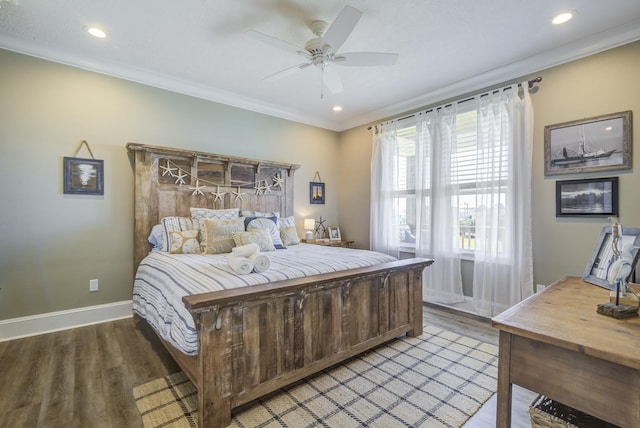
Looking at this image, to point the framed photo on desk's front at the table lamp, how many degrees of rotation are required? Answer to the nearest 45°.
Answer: approximately 45° to its right

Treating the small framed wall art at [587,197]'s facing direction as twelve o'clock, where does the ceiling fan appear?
The ceiling fan is roughly at 12 o'clock from the small framed wall art.

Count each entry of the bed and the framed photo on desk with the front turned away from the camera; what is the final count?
0

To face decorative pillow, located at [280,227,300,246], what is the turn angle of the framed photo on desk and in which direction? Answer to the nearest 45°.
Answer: approximately 45° to its right

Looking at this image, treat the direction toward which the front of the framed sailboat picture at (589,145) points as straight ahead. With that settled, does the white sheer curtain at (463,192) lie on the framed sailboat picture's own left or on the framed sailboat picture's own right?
on the framed sailboat picture's own right

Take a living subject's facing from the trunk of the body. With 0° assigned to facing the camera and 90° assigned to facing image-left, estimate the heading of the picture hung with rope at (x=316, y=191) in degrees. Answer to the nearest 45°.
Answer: approximately 315°

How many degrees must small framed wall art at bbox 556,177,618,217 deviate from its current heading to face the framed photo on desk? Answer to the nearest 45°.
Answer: approximately 45° to its left

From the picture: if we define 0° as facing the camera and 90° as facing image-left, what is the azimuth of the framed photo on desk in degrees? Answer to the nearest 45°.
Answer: approximately 45°
